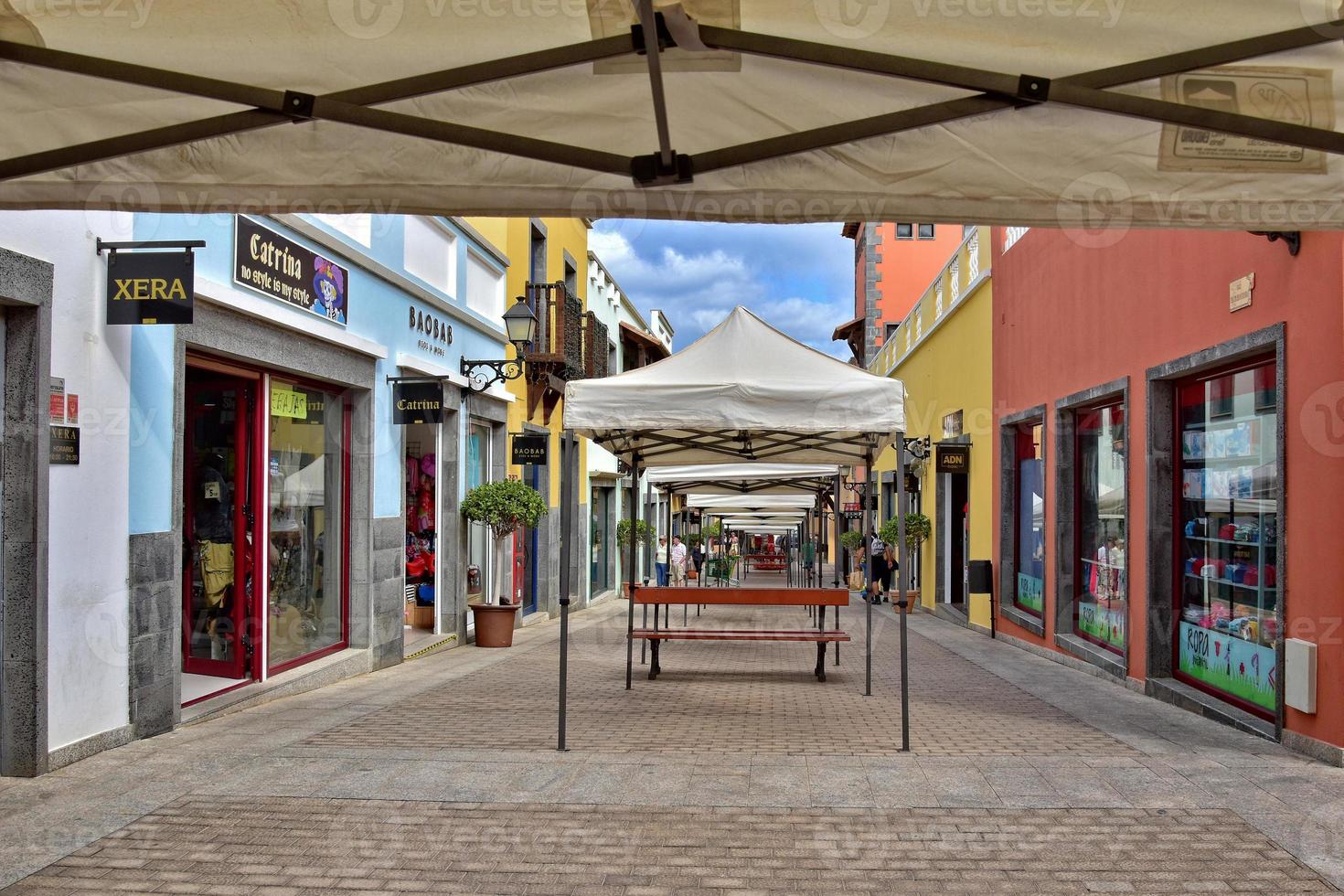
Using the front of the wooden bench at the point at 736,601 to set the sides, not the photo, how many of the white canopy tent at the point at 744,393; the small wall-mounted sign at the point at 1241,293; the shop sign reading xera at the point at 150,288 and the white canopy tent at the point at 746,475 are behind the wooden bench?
1

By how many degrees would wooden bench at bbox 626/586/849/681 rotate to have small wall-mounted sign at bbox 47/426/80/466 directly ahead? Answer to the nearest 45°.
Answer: approximately 45° to its right

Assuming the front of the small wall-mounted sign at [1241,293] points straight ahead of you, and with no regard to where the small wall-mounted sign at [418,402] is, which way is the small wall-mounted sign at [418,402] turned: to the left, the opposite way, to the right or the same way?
to the left

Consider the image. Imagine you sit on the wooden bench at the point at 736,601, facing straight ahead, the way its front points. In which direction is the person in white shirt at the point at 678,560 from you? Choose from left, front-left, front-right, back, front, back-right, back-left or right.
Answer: back

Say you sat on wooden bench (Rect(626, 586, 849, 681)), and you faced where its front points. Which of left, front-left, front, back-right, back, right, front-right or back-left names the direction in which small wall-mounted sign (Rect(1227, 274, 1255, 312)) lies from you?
front-left

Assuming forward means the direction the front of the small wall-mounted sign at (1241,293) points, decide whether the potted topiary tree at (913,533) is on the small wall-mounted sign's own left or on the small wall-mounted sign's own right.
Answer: on the small wall-mounted sign's own right

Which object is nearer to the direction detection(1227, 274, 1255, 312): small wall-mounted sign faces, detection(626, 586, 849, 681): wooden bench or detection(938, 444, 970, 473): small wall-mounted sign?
the wooden bench

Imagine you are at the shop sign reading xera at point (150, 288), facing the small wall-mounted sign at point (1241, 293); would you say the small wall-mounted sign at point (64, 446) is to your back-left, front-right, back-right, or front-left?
back-right

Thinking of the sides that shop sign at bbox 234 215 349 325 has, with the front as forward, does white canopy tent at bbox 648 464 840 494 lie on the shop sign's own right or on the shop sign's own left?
on the shop sign's own left

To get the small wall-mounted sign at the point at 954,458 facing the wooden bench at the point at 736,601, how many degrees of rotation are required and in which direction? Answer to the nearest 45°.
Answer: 0° — it already faces it

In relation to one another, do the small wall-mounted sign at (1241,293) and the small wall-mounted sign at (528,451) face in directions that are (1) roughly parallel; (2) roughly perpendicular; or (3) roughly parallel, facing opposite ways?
roughly perpendicular
